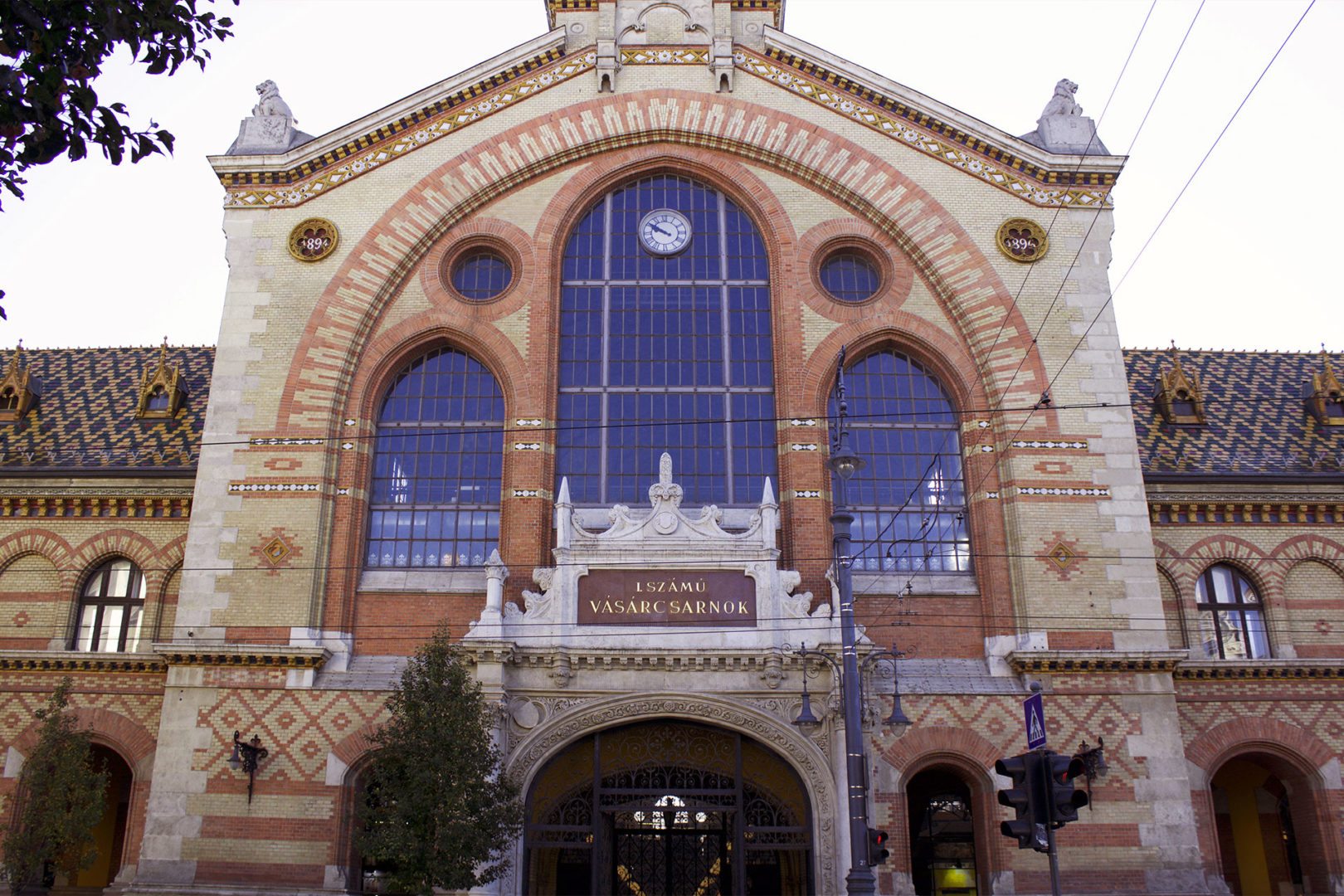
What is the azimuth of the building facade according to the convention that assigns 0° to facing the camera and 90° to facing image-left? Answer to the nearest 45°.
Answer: approximately 0°

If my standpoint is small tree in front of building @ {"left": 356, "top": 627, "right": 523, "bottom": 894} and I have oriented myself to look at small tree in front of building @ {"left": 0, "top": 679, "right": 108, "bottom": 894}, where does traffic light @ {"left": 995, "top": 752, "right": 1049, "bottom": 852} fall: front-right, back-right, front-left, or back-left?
back-left

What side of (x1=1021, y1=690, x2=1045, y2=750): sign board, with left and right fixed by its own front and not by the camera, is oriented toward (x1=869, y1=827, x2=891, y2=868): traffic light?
right

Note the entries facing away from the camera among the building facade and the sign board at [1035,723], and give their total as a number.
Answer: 0

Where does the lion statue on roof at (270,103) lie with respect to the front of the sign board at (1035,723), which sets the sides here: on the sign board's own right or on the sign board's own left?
on the sign board's own right

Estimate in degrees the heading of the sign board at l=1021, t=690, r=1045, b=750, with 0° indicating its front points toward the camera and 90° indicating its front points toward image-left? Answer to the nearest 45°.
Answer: approximately 45°

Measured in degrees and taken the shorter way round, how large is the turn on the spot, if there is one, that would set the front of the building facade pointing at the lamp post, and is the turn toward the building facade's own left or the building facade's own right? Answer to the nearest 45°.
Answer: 0° — it already faces it

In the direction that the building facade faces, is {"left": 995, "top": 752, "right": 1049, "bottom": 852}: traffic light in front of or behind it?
in front

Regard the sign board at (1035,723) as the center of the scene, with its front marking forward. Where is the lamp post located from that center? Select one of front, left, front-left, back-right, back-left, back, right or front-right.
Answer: right
